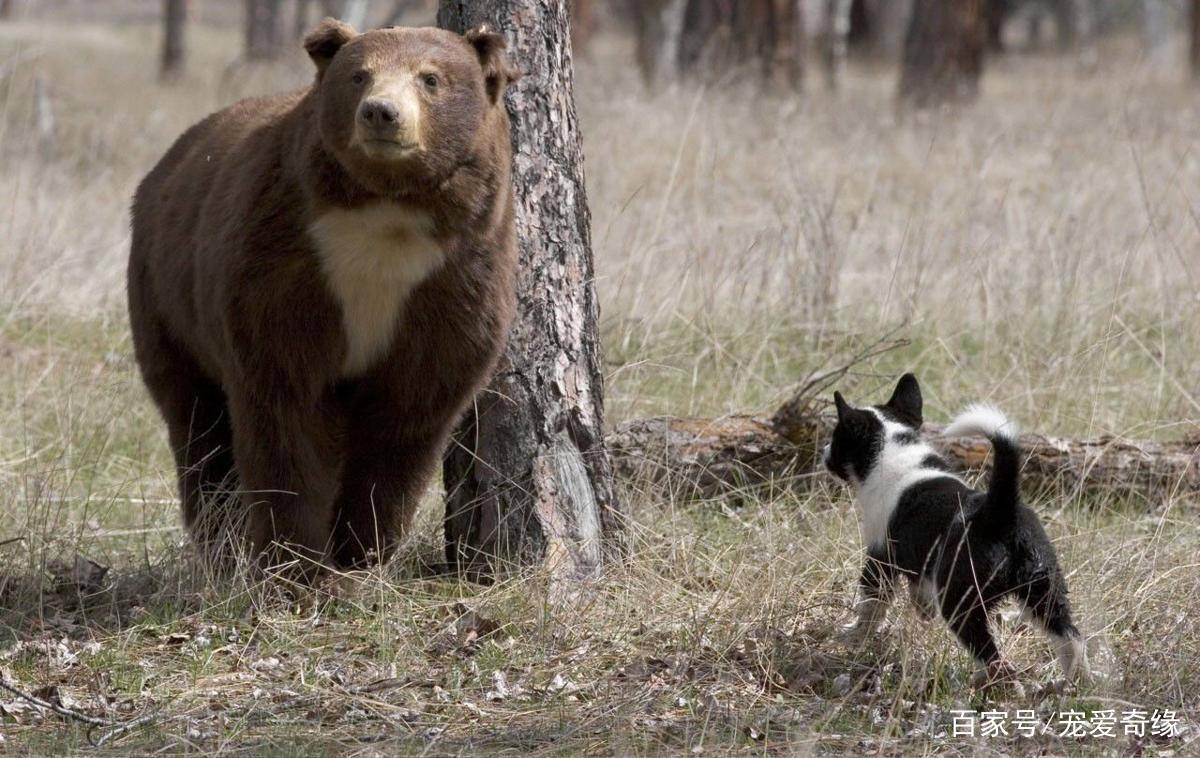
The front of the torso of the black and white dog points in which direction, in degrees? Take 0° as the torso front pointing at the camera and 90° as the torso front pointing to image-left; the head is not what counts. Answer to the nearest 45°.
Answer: approximately 135°

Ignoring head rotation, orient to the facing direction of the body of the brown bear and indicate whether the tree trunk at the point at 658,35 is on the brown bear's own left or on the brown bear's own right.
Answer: on the brown bear's own left

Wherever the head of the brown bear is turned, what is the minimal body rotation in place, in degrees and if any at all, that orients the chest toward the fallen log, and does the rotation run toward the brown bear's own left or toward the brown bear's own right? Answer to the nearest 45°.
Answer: approximately 90° to the brown bear's own left

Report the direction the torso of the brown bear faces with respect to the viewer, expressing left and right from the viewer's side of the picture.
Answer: facing the viewer and to the right of the viewer

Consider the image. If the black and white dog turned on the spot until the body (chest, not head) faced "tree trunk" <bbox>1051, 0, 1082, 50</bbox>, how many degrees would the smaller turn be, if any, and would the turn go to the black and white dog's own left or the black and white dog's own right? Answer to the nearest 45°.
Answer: approximately 45° to the black and white dog's own right

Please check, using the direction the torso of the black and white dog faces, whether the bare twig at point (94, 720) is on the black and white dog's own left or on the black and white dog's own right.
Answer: on the black and white dog's own left

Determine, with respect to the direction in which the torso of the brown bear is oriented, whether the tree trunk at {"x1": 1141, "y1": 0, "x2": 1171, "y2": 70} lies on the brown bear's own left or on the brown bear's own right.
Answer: on the brown bear's own left

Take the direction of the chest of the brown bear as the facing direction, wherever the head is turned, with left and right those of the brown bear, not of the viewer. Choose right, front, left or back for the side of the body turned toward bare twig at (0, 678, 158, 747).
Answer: right

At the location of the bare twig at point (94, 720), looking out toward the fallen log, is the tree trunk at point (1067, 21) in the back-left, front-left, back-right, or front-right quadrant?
front-left

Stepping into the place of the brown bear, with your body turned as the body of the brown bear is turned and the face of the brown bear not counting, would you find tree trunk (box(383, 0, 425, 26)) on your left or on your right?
on your left

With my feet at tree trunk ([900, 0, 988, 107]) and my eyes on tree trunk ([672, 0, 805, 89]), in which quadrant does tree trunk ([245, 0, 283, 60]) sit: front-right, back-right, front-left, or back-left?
front-right

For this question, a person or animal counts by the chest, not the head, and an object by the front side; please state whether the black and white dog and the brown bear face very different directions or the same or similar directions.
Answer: very different directions

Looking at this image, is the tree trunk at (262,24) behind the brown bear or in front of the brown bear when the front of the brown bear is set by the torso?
behind

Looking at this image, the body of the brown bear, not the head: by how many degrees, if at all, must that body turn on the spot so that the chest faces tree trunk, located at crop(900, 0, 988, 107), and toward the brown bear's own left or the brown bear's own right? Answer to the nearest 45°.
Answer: approximately 90° to the brown bear's own left

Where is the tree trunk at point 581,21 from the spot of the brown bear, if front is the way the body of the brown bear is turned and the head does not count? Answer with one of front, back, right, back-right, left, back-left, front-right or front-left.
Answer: back-left
